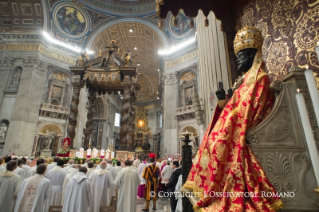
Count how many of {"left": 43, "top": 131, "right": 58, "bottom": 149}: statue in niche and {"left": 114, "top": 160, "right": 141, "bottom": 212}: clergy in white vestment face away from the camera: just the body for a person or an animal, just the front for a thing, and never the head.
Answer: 1

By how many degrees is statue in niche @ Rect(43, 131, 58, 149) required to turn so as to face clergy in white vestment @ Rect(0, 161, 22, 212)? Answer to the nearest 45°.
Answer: approximately 45° to its right

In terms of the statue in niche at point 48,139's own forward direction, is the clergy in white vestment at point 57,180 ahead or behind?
ahead

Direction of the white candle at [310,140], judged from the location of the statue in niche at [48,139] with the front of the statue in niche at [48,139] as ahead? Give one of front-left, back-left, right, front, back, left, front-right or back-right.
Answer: front-right

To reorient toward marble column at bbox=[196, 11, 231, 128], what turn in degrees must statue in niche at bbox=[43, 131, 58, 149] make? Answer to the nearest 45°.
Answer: approximately 45° to its right

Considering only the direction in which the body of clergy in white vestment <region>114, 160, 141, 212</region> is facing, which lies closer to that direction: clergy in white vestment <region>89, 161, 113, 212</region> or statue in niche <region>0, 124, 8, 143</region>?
the statue in niche

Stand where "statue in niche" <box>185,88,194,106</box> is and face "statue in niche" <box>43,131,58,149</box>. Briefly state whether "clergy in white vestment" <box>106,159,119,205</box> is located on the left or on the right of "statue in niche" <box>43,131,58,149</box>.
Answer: left

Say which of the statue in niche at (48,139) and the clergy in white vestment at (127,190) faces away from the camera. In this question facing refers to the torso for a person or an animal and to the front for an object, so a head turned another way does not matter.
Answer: the clergy in white vestment

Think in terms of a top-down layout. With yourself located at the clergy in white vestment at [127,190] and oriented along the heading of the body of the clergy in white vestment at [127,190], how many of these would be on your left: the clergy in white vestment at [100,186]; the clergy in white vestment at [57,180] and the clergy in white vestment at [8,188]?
3

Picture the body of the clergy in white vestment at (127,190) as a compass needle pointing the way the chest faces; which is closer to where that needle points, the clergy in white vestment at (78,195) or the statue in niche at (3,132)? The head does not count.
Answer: the statue in niche

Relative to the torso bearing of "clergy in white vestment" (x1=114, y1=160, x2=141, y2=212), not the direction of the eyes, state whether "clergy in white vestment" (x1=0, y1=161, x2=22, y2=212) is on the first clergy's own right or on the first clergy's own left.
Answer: on the first clergy's own left

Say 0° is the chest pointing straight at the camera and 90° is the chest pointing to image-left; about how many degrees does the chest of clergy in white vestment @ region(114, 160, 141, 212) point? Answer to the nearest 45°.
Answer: approximately 180°

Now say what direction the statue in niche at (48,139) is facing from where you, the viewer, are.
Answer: facing the viewer and to the right of the viewer

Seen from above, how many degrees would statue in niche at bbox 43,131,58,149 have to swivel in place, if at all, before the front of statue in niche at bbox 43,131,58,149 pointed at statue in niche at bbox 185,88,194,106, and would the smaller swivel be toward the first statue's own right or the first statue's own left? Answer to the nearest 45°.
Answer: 0° — it already faces it

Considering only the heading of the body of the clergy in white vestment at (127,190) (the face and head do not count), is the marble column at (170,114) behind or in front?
in front
